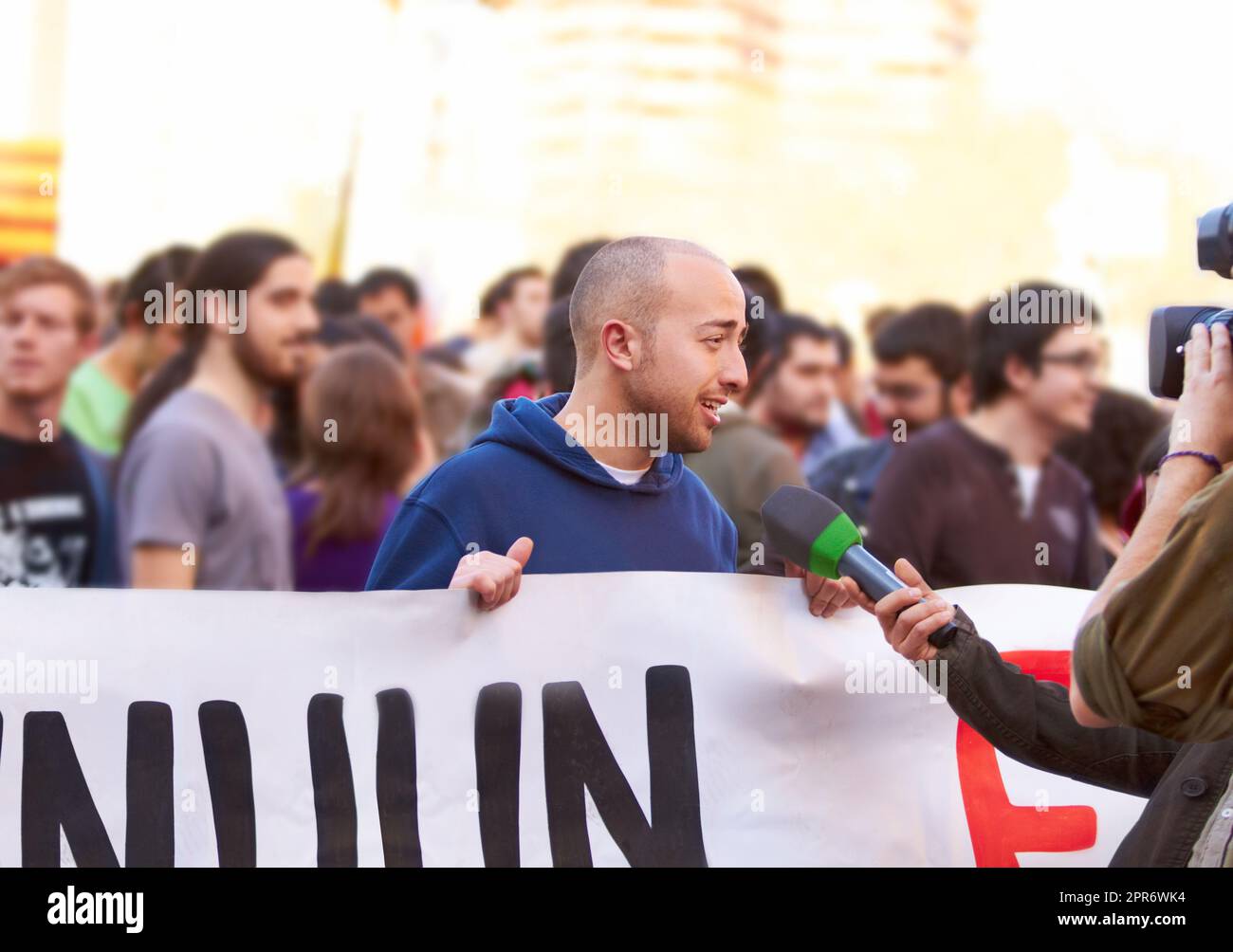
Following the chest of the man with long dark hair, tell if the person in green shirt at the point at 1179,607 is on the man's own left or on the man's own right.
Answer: on the man's own right

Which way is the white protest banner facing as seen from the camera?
toward the camera

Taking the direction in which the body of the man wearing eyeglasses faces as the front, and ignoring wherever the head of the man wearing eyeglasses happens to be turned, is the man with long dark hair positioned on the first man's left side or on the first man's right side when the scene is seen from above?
on the first man's right side

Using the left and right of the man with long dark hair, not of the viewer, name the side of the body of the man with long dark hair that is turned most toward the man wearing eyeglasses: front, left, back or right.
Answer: front

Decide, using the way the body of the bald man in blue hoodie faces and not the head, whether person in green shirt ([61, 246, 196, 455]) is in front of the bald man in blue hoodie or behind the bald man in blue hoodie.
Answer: behind

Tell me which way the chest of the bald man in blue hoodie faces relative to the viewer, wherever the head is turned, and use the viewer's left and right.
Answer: facing the viewer and to the right of the viewer

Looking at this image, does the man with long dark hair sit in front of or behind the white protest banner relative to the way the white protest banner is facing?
behind

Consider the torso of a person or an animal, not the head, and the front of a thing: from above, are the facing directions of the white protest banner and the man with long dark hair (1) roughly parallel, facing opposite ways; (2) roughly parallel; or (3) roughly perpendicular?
roughly perpendicular

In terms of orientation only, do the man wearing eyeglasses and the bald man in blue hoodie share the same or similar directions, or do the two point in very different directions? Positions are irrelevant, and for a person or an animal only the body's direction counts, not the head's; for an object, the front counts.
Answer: same or similar directions

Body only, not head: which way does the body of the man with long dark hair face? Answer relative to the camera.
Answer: to the viewer's right

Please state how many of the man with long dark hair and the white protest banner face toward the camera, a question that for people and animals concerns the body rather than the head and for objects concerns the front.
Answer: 1

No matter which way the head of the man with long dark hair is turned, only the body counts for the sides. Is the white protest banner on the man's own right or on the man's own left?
on the man's own right
